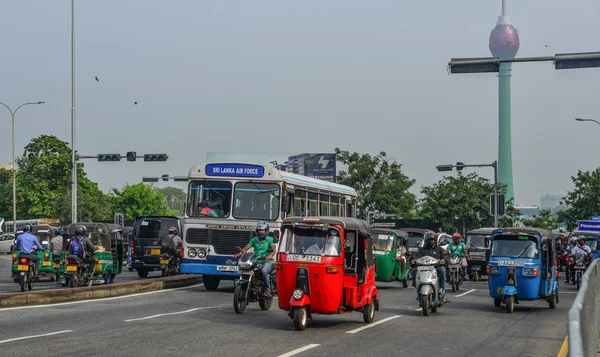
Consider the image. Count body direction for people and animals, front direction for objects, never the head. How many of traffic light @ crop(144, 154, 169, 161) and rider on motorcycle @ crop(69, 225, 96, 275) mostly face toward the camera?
1

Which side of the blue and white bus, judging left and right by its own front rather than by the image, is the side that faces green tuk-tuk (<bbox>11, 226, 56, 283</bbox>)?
right

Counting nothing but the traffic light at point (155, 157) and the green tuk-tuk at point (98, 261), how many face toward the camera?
1

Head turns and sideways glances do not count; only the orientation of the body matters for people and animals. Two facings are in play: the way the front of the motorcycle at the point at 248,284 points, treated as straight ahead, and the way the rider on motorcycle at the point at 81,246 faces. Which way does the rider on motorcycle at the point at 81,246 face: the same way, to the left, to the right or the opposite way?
the opposite way

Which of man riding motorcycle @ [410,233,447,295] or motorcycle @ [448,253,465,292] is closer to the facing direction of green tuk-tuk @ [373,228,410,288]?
the man riding motorcycle

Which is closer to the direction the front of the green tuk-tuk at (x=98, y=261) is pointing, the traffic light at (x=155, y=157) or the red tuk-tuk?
the traffic light

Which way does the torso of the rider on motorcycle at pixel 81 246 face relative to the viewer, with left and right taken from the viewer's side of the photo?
facing away from the viewer and to the right of the viewer

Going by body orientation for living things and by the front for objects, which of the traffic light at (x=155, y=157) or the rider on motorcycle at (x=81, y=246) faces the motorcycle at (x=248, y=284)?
the traffic light
